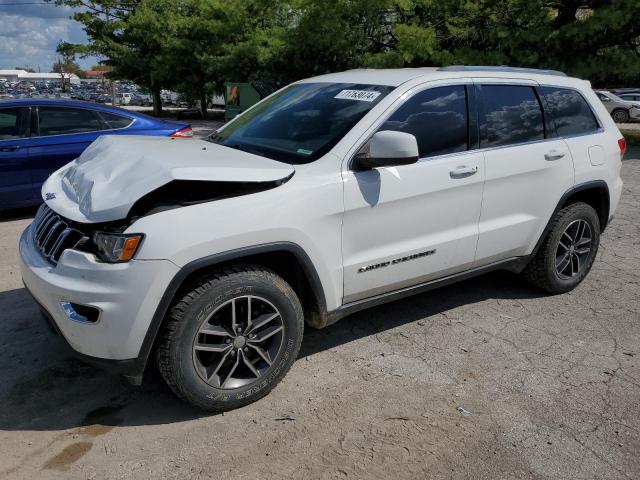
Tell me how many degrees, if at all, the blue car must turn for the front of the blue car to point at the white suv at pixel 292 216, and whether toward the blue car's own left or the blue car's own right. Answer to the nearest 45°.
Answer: approximately 90° to the blue car's own left

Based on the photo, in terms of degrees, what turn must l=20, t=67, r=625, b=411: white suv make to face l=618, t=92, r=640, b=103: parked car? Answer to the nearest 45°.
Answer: approximately 180°

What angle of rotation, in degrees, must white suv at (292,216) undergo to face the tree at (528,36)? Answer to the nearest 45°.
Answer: approximately 135° to its right

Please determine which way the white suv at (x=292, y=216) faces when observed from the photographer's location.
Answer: facing the viewer and to the left of the viewer

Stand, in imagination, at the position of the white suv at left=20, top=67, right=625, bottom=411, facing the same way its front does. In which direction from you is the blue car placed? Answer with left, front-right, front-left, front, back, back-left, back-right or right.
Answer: right

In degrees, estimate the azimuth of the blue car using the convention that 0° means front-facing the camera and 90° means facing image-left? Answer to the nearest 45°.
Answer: approximately 90°

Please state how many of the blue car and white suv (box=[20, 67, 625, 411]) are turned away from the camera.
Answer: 0

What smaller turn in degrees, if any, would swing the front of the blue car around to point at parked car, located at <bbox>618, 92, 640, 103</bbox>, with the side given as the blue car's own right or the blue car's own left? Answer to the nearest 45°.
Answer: approximately 135° to the blue car's own right

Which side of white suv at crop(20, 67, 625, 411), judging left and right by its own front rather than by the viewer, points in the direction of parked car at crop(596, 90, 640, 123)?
back
